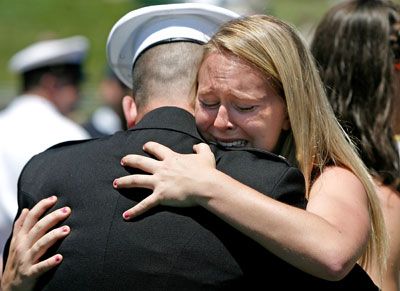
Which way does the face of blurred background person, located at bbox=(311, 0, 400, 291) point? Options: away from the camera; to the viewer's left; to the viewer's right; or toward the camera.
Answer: away from the camera

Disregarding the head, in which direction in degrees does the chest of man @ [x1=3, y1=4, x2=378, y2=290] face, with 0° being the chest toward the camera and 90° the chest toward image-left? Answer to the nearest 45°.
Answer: approximately 180°

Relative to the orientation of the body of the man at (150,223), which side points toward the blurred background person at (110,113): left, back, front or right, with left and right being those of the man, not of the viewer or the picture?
front
